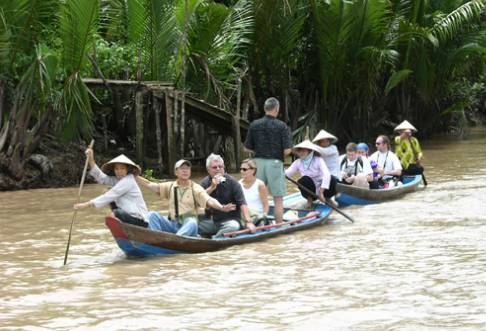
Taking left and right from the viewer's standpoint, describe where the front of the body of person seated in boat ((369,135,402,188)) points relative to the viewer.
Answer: facing the viewer and to the left of the viewer

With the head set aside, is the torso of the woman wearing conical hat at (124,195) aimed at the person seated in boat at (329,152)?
no

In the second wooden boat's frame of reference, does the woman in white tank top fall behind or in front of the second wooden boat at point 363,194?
in front

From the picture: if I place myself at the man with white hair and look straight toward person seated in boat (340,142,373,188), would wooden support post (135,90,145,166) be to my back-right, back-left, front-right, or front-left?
front-left

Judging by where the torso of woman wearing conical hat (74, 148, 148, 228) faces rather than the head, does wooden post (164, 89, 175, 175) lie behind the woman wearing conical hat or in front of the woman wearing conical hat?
behind

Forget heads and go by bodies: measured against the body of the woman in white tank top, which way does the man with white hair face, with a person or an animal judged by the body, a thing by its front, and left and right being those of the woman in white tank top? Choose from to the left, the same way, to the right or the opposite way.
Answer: the same way

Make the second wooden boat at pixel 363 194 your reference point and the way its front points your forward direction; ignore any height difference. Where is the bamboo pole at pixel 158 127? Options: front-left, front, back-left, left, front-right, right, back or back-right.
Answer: right

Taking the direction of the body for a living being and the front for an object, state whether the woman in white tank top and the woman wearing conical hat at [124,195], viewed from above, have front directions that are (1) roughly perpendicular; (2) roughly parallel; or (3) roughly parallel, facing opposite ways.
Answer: roughly parallel

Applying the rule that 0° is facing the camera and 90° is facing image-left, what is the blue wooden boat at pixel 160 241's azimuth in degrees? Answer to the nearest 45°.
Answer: approximately 45°

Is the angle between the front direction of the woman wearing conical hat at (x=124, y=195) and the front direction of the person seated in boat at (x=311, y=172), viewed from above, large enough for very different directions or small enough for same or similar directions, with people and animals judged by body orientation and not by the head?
same or similar directions

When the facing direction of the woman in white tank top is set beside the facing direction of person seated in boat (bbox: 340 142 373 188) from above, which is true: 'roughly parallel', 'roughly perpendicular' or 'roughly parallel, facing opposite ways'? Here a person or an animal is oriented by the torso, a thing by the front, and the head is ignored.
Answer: roughly parallel

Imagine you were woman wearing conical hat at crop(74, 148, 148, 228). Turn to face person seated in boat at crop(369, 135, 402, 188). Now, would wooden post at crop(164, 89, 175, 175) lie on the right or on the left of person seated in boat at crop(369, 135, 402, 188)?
left

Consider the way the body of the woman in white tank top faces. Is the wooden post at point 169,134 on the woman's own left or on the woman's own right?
on the woman's own right

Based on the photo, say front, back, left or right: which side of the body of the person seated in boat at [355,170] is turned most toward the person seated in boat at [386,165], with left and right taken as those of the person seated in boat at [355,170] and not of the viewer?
back

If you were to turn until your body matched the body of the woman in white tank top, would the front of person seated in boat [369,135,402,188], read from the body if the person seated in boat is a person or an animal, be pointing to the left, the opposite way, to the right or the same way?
the same way

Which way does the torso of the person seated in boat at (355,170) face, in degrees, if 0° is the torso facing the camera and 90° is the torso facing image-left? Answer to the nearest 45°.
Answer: approximately 45°
